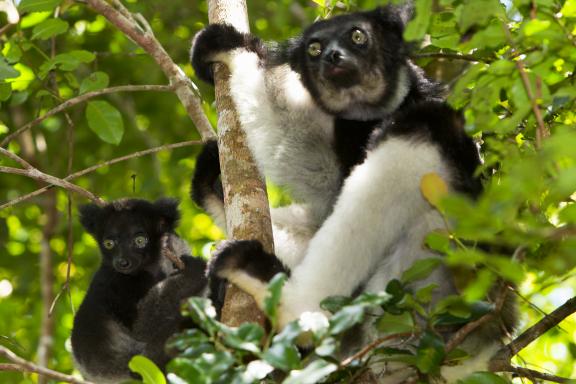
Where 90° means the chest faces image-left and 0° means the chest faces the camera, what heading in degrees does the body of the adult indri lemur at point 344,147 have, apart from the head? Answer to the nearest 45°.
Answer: approximately 45°

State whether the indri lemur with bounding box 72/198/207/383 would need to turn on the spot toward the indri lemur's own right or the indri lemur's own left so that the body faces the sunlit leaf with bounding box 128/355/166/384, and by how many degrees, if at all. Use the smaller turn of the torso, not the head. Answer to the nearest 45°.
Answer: approximately 45° to the indri lemur's own right

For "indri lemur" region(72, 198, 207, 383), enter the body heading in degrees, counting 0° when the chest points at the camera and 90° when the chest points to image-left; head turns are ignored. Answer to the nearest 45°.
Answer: approximately 315°

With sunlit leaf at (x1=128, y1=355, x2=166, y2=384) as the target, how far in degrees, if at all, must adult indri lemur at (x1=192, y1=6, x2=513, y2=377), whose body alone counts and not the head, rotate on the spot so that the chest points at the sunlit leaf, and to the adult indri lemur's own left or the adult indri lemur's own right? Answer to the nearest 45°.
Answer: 0° — it already faces it
